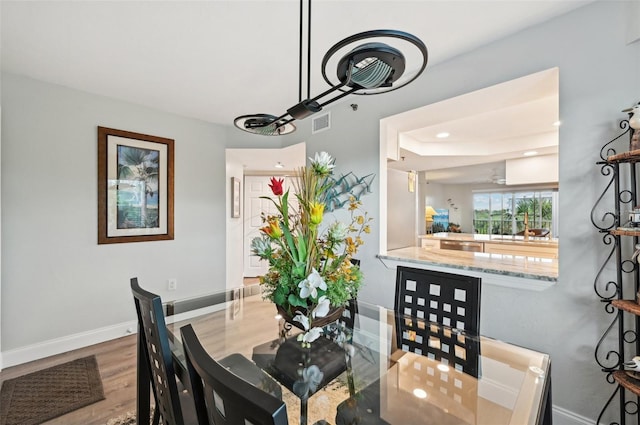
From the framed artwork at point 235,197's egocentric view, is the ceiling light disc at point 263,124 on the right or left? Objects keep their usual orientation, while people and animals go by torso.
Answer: on its right

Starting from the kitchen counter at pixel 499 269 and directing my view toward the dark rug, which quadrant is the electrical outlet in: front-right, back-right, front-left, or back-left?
front-right

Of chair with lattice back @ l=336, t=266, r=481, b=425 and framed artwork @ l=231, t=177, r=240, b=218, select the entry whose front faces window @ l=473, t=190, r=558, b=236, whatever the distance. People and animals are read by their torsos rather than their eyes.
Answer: the framed artwork

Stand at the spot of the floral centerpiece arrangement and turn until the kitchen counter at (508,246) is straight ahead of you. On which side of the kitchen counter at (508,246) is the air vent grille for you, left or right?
left

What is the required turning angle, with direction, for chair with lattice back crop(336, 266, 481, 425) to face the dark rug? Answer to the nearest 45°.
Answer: approximately 45° to its right

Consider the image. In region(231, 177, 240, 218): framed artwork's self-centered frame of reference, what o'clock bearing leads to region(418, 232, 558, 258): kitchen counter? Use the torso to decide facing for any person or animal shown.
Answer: The kitchen counter is roughly at 1 o'clock from the framed artwork.

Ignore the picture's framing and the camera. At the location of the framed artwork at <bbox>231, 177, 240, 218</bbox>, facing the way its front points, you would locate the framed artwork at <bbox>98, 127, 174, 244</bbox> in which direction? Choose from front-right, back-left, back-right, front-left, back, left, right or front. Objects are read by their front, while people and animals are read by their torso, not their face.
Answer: back-right

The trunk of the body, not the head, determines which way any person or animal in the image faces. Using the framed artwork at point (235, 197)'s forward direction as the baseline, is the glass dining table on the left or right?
on its right

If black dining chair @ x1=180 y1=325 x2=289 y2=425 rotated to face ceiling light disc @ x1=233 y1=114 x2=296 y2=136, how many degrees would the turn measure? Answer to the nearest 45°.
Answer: approximately 45° to its left

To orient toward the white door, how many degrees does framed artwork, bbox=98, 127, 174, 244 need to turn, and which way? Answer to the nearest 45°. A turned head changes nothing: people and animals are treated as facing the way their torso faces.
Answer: approximately 90° to its left

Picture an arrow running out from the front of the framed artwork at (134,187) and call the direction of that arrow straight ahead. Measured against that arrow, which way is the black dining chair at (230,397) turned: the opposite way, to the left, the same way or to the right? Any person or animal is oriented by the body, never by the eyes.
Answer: to the left

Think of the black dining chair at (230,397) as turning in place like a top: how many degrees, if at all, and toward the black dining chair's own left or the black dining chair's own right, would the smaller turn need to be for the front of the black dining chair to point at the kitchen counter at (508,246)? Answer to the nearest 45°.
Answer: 0° — it already faces it

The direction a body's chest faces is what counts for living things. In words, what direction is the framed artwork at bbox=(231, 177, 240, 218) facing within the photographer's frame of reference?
facing to the right of the viewer

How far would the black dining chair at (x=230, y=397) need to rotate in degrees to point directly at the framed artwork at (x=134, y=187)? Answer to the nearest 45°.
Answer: approximately 45° to its left

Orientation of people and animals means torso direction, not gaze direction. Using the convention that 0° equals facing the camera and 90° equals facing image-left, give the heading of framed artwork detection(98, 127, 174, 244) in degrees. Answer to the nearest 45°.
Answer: approximately 315°

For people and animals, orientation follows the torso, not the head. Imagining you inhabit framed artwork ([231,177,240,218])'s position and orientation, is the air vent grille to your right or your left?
on your right

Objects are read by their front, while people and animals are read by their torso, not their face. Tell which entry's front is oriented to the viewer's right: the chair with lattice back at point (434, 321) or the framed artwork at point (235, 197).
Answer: the framed artwork

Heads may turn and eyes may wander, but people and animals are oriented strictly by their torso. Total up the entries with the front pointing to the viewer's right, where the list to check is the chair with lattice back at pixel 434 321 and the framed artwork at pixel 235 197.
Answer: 1
